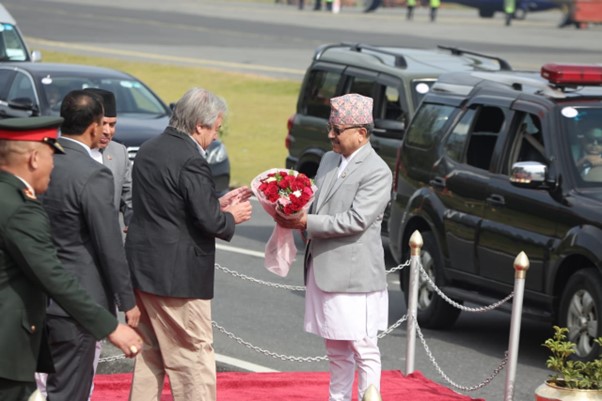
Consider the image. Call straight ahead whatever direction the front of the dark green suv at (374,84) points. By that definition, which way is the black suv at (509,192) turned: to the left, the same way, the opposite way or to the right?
the same way

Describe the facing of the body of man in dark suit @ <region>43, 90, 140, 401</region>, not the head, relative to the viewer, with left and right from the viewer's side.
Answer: facing away from the viewer and to the right of the viewer

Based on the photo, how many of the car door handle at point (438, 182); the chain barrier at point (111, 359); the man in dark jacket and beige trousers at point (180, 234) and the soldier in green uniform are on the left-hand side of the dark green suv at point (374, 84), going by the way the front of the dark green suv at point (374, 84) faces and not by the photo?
0

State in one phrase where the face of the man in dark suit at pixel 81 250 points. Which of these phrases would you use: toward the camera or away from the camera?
away from the camera

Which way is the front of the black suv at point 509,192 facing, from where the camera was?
facing the viewer and to the right of the viewer

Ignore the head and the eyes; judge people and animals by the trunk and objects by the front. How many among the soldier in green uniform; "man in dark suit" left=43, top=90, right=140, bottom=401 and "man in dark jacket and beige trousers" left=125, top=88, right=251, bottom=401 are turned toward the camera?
0

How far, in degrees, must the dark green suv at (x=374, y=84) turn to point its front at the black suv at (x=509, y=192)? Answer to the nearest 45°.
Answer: approximately 45° to its right

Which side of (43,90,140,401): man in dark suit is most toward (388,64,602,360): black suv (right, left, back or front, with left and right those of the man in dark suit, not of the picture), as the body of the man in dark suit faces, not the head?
front

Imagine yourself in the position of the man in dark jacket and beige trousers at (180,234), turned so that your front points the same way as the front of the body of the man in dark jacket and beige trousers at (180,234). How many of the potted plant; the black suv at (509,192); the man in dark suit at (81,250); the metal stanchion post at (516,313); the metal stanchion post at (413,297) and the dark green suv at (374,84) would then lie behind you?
1

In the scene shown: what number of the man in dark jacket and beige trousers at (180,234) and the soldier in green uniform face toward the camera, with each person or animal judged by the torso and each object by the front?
0

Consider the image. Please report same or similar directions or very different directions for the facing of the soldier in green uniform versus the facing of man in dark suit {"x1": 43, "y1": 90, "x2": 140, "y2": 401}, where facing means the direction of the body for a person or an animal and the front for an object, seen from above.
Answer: same or similar directions

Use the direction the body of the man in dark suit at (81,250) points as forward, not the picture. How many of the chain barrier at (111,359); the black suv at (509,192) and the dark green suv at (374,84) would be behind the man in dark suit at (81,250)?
0

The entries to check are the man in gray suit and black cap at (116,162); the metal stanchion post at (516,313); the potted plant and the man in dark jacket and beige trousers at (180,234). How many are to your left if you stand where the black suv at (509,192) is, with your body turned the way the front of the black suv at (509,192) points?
0

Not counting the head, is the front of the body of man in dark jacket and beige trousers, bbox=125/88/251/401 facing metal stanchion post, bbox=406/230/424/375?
yes

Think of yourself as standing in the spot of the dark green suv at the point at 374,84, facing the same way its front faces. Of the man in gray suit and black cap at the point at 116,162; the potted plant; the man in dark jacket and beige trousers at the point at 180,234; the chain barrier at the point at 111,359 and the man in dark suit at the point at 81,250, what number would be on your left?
0

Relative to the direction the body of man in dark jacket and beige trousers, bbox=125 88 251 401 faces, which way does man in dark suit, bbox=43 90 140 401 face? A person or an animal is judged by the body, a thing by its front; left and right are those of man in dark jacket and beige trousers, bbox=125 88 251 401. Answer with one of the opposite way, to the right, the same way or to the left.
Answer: the same way
